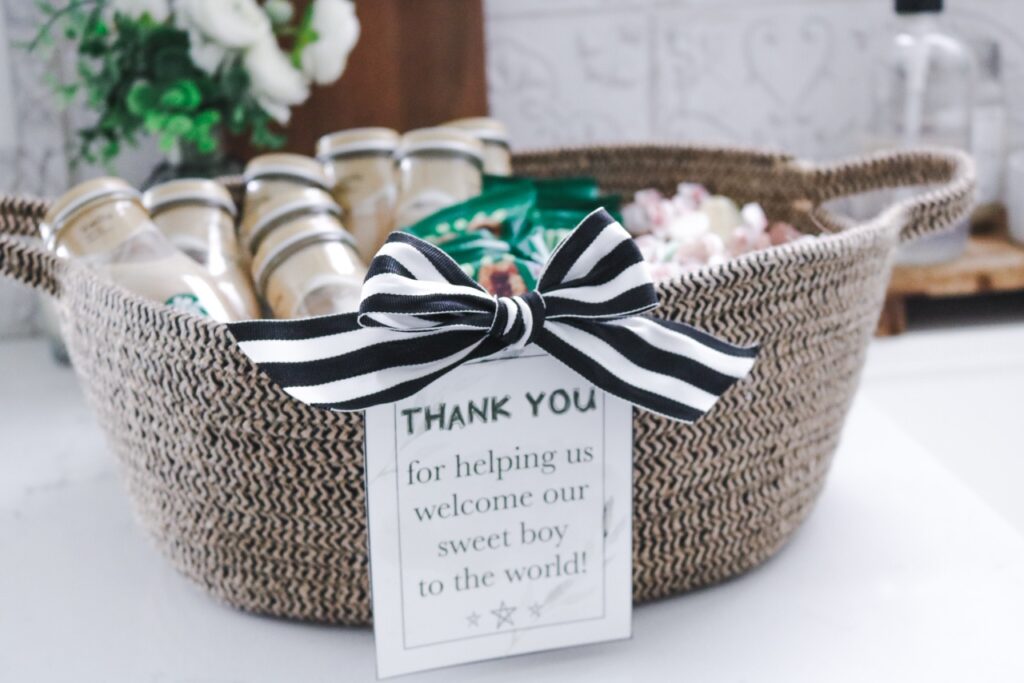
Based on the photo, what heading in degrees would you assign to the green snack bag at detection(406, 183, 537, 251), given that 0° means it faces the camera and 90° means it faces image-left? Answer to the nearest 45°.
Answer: approximately 0°

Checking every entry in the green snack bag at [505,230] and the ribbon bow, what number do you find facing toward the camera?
2

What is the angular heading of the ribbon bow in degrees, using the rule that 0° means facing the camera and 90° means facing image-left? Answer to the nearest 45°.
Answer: approximately 0°

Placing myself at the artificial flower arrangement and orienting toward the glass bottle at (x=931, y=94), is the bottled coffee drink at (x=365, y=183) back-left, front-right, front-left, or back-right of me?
front-right

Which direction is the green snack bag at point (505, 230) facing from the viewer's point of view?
toward the camera

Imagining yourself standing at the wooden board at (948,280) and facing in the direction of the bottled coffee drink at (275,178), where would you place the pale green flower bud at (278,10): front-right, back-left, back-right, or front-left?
front-right

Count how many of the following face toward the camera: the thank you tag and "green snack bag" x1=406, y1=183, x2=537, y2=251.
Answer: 2
